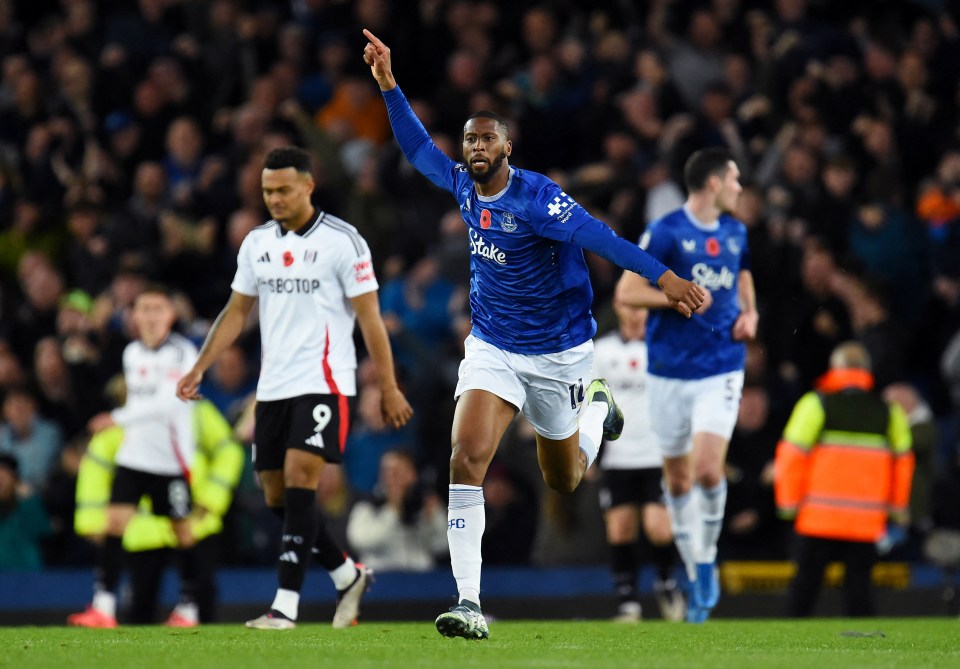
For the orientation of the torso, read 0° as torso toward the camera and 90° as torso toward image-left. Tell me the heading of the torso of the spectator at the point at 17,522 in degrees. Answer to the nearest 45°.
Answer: approximately 0°

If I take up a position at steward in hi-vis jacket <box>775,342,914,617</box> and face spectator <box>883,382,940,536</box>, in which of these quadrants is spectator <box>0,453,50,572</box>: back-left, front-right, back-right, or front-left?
back-left

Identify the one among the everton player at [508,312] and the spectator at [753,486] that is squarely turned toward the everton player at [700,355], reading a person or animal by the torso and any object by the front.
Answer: the spectator

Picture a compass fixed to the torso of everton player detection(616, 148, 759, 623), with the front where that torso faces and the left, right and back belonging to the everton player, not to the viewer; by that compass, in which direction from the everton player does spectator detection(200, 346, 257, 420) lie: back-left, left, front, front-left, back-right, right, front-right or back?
back

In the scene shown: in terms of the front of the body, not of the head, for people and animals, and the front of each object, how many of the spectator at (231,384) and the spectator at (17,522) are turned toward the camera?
2

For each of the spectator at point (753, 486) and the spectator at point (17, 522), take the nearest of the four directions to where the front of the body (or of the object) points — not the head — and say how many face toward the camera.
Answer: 2

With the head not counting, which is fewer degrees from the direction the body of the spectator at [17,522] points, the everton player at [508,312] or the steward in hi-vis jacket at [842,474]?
the everton player

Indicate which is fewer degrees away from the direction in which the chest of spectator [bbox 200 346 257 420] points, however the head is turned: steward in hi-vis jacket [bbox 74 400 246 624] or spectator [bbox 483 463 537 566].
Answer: the steward in hi-vis jacket

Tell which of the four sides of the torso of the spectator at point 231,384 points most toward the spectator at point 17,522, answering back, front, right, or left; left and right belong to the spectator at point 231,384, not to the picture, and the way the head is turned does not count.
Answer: right

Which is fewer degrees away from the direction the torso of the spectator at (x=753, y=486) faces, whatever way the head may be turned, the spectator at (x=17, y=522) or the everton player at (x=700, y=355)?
the everton player

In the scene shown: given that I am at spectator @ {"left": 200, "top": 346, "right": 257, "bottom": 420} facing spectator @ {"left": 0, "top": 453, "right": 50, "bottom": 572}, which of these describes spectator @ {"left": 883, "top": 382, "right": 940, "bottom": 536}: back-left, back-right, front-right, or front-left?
back-left

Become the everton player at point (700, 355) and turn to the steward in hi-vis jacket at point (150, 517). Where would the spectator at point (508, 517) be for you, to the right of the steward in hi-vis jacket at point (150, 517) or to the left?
right

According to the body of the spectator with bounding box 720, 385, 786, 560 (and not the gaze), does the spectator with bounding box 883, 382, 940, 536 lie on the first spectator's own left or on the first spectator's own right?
on the first spectator's own left
